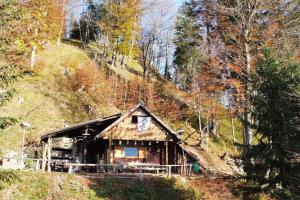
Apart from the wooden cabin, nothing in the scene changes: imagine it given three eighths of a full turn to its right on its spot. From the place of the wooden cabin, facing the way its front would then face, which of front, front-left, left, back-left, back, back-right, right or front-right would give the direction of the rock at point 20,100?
front

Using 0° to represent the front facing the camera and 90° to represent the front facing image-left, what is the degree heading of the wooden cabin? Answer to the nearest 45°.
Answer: approximately 0°

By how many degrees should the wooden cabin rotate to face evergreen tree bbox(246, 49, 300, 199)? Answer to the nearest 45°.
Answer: approximately 45° to its left
